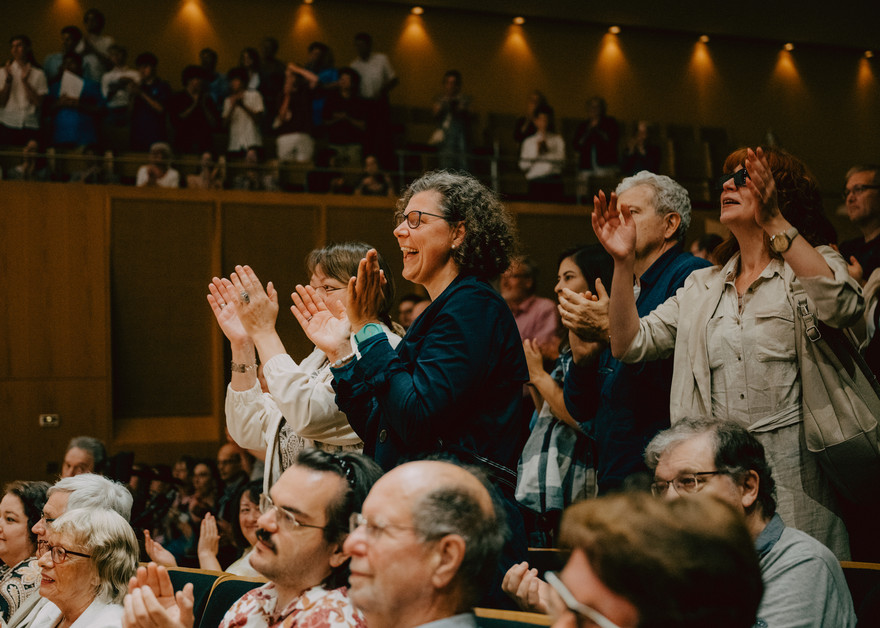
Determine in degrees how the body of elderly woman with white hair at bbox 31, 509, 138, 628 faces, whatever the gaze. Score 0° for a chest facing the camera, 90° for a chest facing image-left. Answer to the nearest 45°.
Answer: approximately 45°

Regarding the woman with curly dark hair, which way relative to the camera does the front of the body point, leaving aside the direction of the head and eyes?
to the viewer's left

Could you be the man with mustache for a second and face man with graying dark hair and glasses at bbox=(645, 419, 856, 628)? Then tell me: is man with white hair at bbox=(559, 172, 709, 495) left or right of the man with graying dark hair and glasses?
left

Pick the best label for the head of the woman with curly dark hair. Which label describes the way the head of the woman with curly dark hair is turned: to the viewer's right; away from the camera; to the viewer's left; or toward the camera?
to the viewer's left

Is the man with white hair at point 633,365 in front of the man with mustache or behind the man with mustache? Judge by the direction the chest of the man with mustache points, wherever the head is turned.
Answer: behind

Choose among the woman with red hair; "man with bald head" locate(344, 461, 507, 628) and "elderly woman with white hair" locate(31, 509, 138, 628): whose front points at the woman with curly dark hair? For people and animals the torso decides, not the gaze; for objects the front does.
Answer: the woman with red hair

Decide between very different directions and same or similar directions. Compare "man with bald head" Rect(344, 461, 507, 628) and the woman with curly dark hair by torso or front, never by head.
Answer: same or similar directions

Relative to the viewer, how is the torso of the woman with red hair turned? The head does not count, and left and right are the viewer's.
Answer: facing the viewer and to the left of the viewer

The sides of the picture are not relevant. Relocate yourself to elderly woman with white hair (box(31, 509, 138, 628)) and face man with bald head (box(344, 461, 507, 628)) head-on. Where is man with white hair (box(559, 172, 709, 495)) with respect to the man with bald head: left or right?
left

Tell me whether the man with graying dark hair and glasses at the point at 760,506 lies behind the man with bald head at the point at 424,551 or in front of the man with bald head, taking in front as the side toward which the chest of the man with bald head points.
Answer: behind

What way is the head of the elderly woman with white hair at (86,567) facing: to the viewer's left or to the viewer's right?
to the viewer's left

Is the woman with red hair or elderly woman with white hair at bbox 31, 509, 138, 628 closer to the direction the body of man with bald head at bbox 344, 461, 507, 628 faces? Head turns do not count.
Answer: the elderly woman with white hair

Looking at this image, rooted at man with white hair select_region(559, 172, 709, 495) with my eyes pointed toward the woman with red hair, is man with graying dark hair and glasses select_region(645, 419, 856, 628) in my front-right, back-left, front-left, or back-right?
front-right
